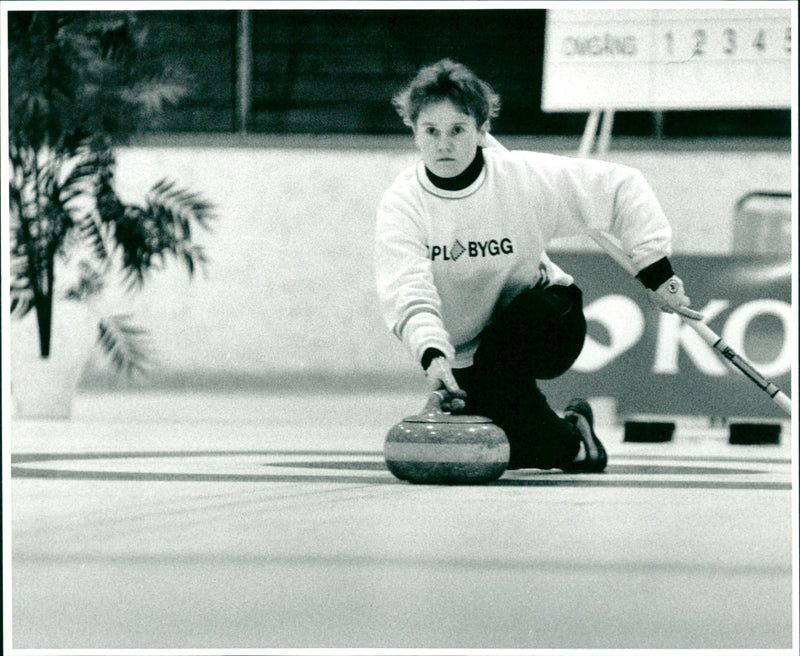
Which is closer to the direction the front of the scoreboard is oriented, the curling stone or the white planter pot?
the curling stone

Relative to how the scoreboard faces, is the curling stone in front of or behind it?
in front

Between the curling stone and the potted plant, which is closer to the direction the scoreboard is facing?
the curling stone

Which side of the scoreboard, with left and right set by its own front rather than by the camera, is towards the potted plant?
right

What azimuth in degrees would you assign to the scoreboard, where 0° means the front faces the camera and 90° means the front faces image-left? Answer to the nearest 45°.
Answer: approximately 0°

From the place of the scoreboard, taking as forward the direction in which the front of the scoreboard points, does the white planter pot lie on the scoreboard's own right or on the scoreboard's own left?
on the scoreboard's own right
